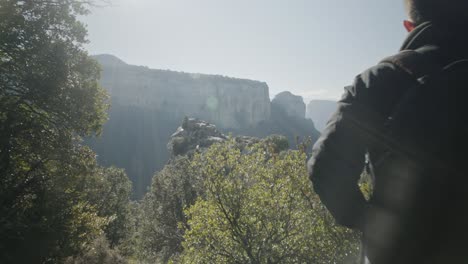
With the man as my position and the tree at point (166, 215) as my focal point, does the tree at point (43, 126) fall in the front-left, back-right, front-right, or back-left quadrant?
front-left

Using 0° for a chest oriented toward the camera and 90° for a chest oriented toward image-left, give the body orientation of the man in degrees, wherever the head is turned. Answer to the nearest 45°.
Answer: approximately 180°

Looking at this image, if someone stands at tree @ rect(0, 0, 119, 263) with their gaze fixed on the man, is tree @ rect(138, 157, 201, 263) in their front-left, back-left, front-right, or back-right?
back-left

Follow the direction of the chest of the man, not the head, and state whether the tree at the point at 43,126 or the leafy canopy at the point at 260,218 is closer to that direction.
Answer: the leafy canopy

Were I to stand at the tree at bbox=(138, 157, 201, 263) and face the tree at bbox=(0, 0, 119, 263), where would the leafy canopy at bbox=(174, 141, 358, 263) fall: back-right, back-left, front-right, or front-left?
front-left

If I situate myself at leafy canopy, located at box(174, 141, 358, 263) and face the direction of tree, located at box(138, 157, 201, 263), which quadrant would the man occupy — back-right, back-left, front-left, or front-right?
back-left

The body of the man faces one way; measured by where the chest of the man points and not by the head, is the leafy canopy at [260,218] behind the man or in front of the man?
in front

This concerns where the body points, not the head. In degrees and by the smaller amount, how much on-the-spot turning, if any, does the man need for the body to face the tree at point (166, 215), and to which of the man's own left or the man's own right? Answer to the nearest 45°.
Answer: approximately 45° to the man's own left

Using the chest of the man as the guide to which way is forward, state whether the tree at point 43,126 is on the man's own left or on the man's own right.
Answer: on the man's own left
